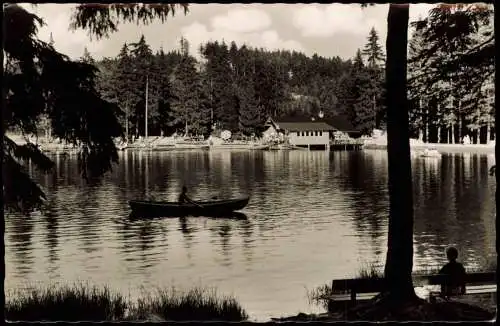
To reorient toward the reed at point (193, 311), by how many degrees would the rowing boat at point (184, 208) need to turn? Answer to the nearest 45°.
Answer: approximately 90° to its right

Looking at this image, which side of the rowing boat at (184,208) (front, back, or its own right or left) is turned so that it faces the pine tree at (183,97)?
left

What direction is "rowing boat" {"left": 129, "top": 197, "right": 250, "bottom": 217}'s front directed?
to the viewer's right

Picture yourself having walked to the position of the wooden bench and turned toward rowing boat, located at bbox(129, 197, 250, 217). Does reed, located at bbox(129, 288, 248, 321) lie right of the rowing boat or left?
left

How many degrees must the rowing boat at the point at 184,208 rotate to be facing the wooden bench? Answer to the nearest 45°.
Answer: approximately 90° to its right
